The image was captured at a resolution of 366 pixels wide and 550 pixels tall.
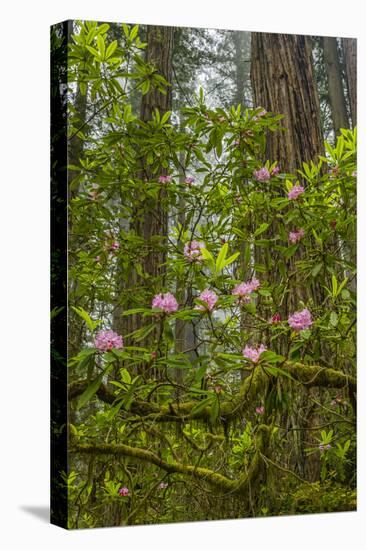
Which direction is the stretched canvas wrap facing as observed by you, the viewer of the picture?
facing the viewer and to the right of the viewer
